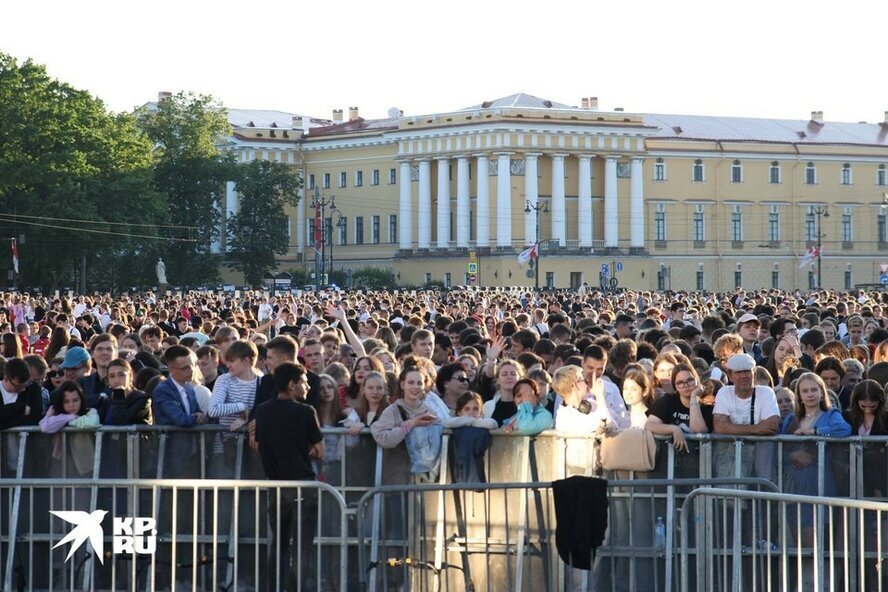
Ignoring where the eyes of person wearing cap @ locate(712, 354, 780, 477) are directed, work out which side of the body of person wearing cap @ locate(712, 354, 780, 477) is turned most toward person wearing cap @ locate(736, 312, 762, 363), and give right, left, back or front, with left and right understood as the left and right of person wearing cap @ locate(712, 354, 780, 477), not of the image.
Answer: back

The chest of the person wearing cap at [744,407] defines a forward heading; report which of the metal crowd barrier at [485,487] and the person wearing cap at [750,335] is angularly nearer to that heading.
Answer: the metal crowd barrier

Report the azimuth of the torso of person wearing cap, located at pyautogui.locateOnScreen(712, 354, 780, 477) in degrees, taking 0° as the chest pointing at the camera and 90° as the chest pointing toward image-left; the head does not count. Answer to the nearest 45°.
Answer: approximately 0°
